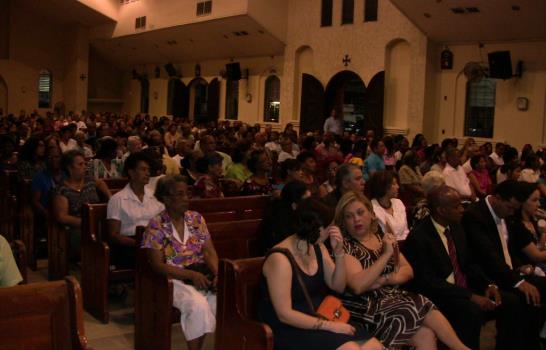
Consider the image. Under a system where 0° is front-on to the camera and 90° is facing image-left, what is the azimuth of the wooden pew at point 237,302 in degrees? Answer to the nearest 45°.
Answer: approximately 315°

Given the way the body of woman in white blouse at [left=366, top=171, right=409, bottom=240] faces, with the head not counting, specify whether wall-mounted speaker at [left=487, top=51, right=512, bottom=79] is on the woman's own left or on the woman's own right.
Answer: on the woman's own left

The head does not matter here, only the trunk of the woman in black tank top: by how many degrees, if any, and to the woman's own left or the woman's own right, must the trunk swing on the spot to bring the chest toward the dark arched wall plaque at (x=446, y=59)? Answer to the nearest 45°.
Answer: approximately 135° to the woman's own left

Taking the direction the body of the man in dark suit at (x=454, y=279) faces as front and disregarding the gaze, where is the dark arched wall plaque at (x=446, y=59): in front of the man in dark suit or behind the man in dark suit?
behind

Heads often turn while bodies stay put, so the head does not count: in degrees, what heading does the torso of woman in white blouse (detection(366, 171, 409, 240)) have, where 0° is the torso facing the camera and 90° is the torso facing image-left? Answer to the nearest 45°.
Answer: approximately 315°
